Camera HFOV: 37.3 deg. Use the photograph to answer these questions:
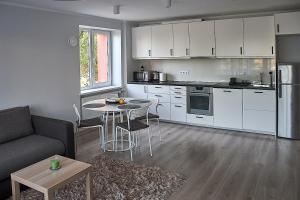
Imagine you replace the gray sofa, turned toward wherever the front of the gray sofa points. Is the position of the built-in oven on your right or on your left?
on your left

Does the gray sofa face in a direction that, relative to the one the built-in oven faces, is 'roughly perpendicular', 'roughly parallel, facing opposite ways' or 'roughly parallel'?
roughly perpendicular

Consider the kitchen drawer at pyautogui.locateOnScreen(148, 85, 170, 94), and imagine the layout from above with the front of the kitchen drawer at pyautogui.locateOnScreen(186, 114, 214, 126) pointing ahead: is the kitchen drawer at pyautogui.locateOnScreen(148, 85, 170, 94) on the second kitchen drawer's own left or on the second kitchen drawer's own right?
on the second kitchen drawer's own right

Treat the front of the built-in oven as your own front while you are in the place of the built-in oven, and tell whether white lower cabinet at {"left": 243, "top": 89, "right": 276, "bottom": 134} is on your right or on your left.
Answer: on your left

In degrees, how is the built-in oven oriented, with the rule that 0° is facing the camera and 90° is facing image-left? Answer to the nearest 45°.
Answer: approximately 0°

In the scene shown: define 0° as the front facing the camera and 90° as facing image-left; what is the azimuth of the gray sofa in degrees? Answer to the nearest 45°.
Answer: approximately 315°

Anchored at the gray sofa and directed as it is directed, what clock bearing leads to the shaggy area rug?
The shaggy area rug is roughly at 12 o'clock from the gray sofa.

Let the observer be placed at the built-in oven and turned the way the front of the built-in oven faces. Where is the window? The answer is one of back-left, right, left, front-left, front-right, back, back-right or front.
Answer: right

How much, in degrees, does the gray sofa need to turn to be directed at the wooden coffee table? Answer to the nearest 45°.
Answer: approximately 45° to its right
